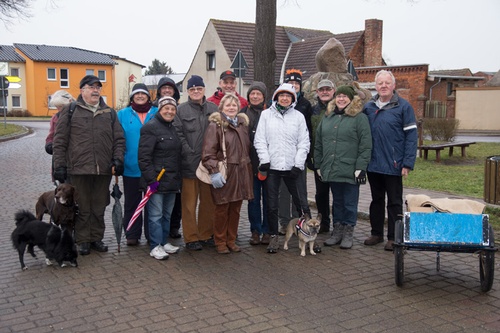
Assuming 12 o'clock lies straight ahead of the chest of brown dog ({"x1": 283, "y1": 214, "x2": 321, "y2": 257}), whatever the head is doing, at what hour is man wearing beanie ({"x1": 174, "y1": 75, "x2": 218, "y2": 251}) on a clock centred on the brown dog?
The man wearing beanie is roughly at 5 o'clock from the brown dog.

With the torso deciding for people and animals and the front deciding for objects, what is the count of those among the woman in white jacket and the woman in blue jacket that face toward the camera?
2

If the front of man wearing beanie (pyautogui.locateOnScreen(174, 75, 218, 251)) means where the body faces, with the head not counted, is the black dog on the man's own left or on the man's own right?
on the man's own right

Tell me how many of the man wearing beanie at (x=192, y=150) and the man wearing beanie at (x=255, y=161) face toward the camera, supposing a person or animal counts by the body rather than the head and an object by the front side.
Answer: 2

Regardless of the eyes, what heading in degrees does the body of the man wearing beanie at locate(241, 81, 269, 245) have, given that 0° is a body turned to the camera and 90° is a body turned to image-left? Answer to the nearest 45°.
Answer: approximately 0°

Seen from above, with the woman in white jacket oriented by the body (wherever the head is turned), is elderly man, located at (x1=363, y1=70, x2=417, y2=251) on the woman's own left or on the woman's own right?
on the woman's own left

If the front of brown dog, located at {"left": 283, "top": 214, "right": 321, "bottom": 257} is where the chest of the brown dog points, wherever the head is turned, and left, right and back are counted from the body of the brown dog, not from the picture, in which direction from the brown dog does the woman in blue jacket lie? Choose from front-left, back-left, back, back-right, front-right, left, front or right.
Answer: back-right

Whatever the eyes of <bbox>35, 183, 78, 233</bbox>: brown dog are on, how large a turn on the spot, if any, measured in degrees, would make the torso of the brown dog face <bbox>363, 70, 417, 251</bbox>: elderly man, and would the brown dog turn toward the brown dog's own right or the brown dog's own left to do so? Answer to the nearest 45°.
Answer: approximately 45° to the brown dog's own left
